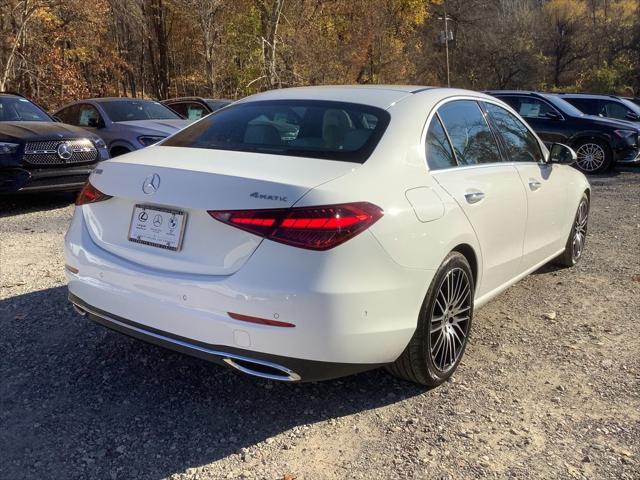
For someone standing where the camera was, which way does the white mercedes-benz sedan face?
facing away from the viewer and to the right of the viewer

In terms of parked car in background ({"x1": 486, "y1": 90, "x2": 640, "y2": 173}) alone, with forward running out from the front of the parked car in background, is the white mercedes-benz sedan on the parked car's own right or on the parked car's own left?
on the parked car's own right

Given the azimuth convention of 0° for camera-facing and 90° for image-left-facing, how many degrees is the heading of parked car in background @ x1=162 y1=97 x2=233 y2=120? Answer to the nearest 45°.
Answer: approximately 315°

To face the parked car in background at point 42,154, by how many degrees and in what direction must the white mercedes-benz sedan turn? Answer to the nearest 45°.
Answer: approximately 90° to its left

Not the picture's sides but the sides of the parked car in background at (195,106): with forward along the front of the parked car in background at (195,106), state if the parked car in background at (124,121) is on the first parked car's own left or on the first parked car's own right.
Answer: on the first parked car's own right
